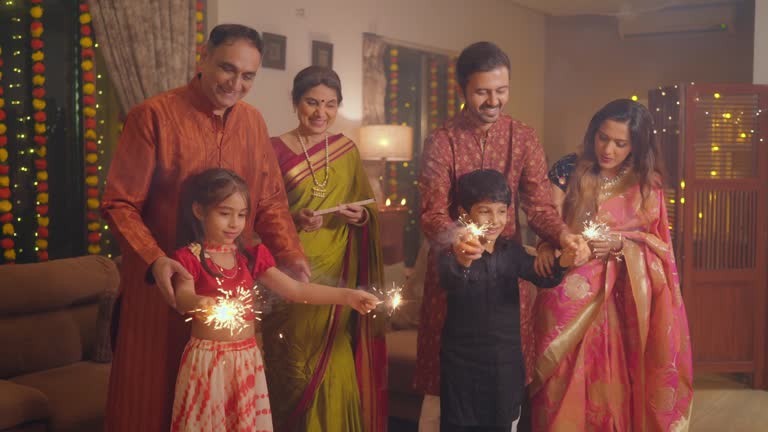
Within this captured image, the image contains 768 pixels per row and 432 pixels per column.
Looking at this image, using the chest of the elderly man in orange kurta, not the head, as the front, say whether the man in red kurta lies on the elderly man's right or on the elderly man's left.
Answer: on the elderly man's left

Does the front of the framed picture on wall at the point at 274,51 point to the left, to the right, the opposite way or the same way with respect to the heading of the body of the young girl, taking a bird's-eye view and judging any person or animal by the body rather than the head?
the same way

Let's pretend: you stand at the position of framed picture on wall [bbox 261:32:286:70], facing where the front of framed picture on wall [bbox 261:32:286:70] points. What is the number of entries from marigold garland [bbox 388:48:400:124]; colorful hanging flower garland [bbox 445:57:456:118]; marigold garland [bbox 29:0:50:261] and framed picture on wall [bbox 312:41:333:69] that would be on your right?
1

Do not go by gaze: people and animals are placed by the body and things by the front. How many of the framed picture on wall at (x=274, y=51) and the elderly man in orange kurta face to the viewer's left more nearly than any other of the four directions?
0

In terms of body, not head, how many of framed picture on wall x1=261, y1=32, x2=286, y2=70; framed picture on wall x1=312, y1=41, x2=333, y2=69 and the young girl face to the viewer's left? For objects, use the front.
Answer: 0

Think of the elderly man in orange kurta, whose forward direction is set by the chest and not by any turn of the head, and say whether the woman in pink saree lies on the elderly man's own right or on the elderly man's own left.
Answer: on the elderly man's own left

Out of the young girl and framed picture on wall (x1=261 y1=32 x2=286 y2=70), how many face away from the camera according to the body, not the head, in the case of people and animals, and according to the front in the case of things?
0

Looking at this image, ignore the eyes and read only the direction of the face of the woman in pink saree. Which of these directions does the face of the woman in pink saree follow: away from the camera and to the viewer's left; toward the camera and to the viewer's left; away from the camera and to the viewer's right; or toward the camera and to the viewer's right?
toward the camera and to the viewer's left

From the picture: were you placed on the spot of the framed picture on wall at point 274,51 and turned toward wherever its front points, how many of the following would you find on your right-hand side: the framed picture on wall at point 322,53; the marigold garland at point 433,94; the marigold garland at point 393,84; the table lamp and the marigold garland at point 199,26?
1

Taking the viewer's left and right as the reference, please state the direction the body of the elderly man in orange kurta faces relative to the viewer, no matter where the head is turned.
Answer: facing the viewer and to the right of the viewer

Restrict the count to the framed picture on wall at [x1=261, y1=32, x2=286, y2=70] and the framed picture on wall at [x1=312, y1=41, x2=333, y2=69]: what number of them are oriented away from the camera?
0

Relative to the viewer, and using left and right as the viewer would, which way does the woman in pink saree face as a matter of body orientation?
facing the viewer and to the left of the viewer

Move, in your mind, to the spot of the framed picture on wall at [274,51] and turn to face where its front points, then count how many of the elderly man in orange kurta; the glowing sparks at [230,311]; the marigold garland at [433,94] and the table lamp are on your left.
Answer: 2

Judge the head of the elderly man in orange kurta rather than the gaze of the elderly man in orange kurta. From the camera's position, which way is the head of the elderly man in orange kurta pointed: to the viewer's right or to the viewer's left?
to the viewer's right

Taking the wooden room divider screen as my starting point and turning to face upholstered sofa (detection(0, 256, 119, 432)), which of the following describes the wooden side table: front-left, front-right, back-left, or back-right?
front-right

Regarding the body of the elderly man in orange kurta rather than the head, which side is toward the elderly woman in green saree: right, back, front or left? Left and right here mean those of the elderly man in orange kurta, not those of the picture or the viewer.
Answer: left

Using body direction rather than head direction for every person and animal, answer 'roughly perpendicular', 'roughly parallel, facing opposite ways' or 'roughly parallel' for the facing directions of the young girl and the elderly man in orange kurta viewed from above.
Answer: roughly parallel

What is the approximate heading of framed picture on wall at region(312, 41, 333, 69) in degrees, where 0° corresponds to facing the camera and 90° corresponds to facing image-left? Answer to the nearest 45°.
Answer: approximately 315°
